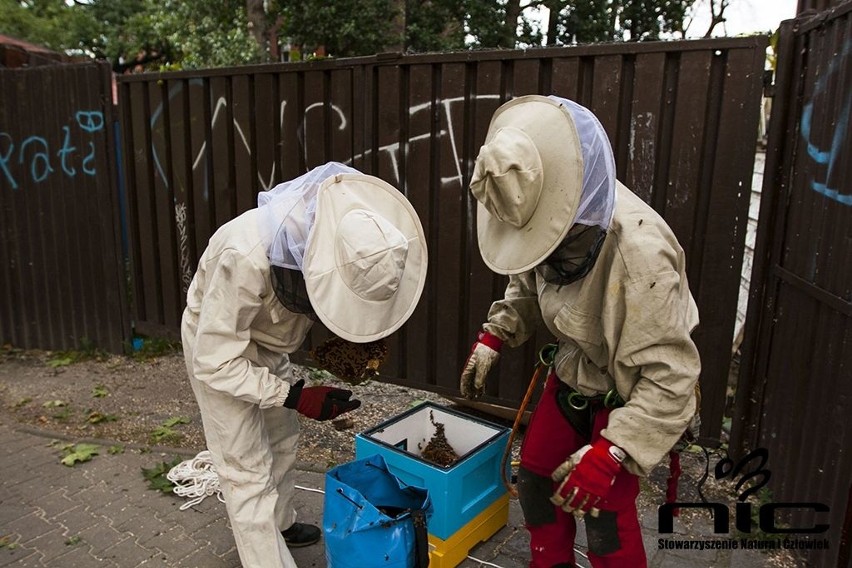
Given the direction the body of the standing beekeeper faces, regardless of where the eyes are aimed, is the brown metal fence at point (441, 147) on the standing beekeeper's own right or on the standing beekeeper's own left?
on the standing beekeeper's own right

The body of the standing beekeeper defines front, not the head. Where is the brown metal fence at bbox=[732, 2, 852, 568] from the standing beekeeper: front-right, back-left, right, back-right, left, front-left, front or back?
back

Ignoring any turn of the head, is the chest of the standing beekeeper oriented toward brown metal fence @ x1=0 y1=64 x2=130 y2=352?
no

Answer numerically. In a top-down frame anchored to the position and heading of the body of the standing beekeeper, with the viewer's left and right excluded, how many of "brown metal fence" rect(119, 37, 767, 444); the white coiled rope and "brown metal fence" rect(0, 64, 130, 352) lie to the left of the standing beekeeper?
0

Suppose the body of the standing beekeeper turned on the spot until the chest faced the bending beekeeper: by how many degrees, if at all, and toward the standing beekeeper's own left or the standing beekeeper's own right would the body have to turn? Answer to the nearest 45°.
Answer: approximately 45° to the standing beekeeper's own right

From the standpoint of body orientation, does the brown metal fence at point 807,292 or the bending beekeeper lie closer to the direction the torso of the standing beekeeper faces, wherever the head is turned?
the bending beekeeper

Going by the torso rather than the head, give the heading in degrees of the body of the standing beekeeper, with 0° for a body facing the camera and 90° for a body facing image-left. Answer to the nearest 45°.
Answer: approximately 45°
